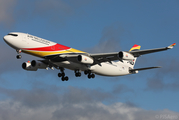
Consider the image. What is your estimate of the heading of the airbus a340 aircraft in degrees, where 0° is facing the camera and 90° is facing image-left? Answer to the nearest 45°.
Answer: approximately 45°
